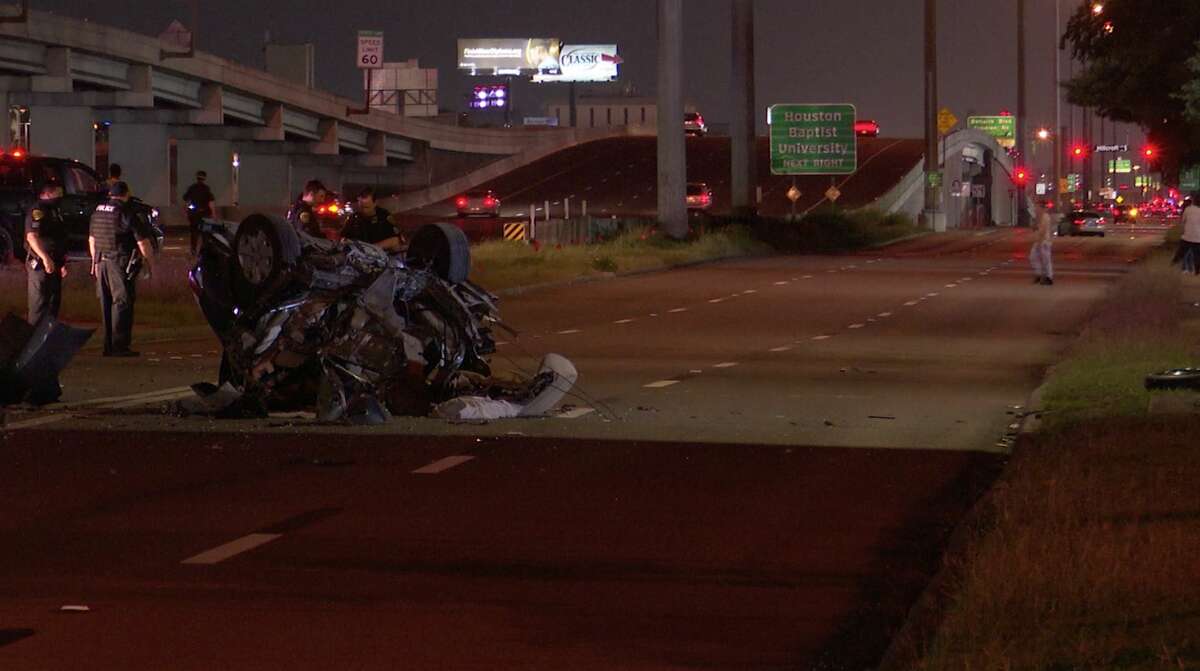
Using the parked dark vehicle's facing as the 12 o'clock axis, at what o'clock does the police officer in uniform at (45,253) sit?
The police officer in uniform is roughly at 3 o'clock from the parked dark vehicle.

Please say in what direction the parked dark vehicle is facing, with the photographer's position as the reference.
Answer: facing to the right of the viewer

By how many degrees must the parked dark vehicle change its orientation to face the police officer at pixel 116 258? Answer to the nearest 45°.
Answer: approximately 90° to its right

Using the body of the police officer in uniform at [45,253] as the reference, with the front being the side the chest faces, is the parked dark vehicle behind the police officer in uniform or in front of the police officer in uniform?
behind

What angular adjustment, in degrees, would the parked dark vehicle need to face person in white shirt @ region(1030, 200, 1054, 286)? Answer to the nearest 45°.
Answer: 0° — it already faces them

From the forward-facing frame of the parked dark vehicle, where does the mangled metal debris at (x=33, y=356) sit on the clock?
The mangled metal debris is roughly at 3 o'clock from the parked dark vehicle.

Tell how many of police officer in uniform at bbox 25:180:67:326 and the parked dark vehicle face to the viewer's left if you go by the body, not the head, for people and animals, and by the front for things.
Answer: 0

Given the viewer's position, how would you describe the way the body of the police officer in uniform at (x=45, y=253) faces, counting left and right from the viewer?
facing the viewer and to the right of the viewer
